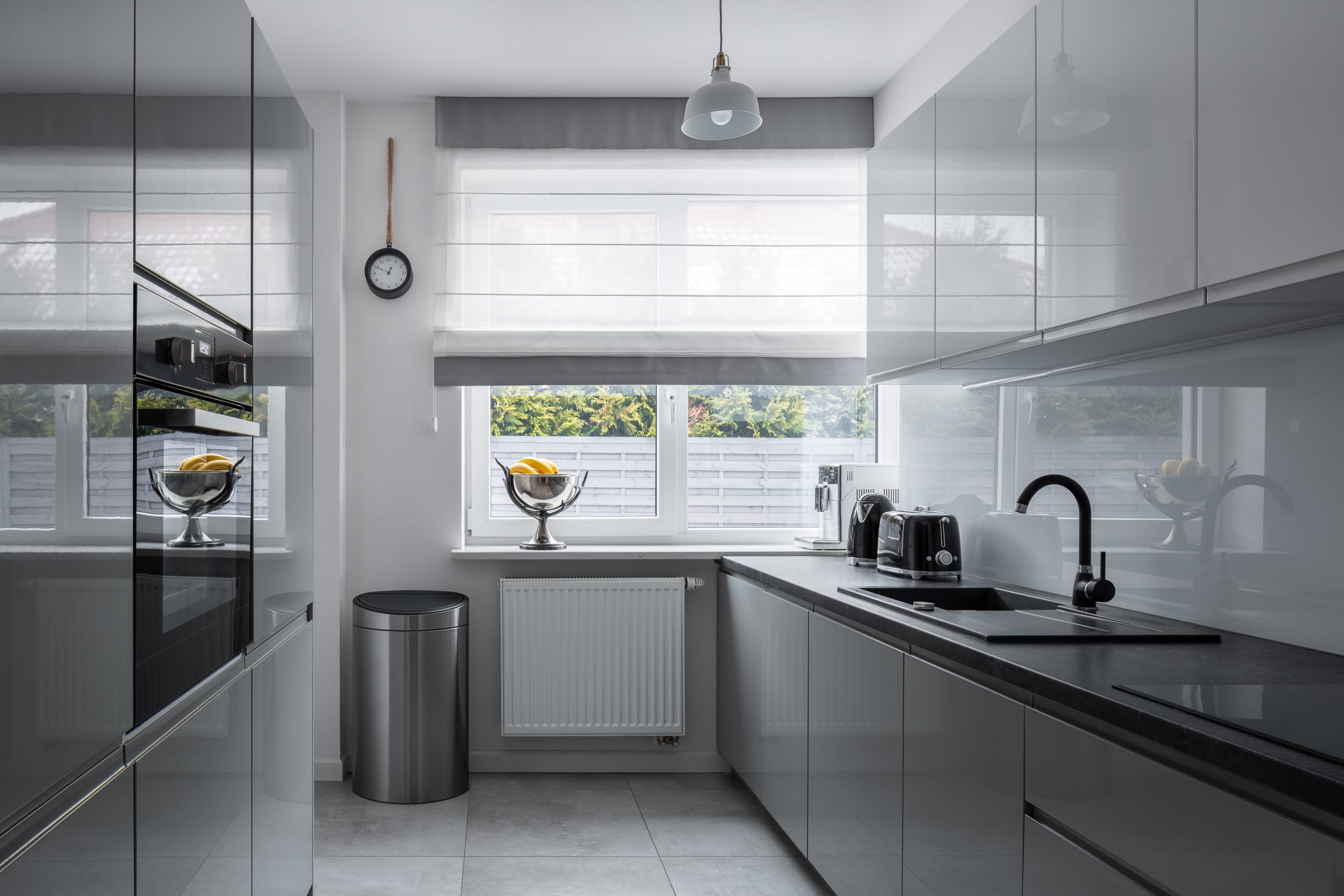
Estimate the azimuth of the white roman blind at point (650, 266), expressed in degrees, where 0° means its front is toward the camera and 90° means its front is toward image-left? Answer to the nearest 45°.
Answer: approximately 0°

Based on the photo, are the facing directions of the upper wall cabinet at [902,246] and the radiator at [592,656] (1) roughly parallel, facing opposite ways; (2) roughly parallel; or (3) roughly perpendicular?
roughly perpendicular

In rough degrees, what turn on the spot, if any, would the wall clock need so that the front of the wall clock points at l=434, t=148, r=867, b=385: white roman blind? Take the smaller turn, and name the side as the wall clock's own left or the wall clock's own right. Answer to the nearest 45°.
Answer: approximately 90° to the wall clock's own left

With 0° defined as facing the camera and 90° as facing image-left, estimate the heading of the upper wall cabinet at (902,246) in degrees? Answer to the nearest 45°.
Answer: approximately 90°

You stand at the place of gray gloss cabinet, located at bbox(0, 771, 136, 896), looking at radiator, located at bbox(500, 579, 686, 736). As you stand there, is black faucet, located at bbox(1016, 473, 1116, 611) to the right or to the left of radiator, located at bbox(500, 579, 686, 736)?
right

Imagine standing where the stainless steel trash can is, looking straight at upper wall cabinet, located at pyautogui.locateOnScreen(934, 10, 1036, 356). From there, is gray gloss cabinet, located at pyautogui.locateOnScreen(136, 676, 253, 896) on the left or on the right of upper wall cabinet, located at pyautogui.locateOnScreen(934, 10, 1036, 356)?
right

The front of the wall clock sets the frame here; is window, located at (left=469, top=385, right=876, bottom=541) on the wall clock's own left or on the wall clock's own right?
on the wall clock's own left
